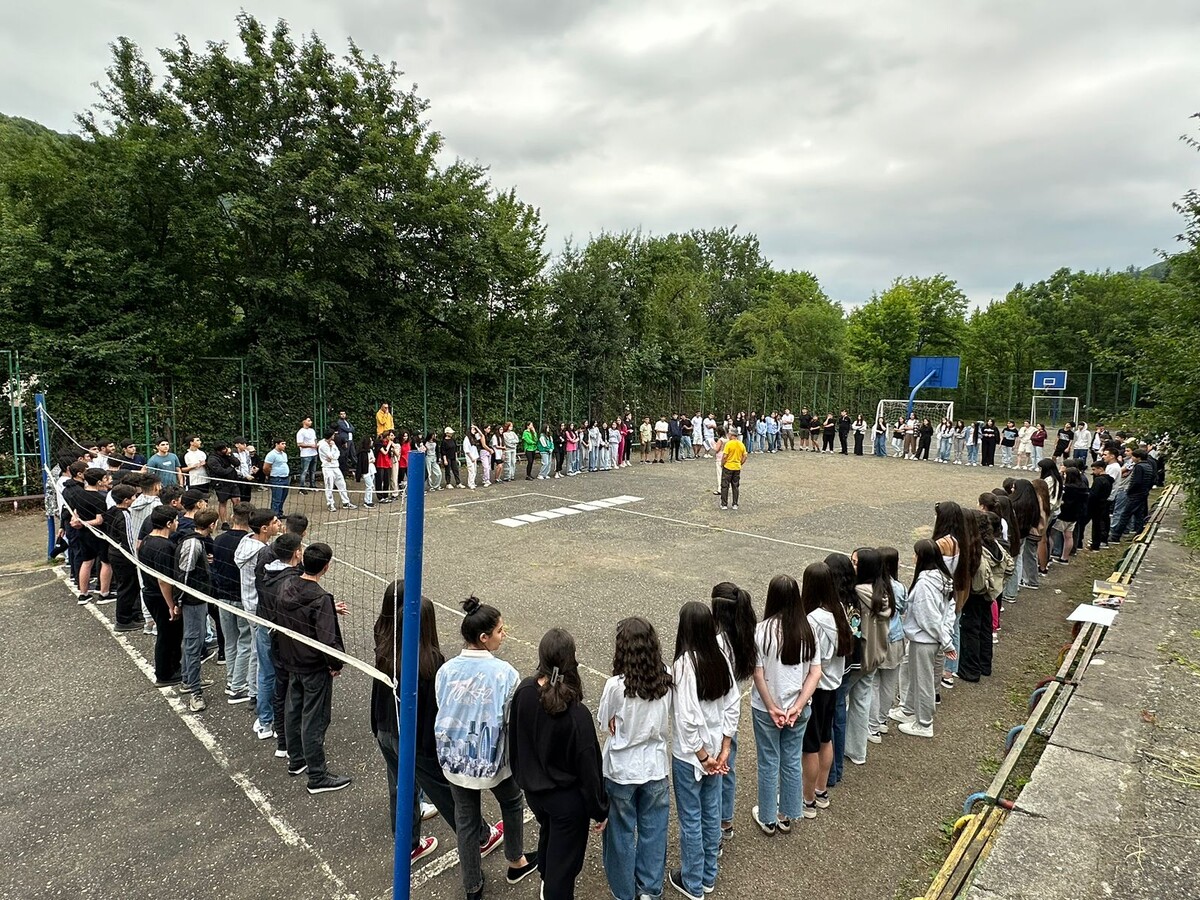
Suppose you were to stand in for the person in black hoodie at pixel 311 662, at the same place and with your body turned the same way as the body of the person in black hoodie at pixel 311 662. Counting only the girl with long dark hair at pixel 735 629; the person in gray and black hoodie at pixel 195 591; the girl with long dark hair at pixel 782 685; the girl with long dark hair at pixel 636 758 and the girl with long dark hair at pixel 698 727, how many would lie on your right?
4

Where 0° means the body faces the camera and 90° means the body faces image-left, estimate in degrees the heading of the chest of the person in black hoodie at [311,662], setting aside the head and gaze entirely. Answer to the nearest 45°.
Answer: approximately 225°

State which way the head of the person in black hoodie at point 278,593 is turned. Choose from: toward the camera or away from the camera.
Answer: away from the camera

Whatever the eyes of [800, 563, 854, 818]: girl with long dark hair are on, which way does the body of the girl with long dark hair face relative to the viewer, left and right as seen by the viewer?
facing away from the viewer and to the left of the viewer

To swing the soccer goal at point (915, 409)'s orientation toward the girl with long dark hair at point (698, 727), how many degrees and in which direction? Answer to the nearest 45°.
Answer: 0° — it already faces them

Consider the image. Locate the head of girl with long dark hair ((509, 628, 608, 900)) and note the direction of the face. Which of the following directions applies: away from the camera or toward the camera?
away from the camera

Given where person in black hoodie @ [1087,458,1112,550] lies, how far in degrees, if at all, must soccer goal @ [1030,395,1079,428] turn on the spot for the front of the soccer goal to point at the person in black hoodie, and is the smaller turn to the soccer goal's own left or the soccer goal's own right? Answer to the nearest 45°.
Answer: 0° — it already faces them

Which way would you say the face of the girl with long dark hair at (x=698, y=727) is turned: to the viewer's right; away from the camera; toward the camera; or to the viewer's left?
away from the camera

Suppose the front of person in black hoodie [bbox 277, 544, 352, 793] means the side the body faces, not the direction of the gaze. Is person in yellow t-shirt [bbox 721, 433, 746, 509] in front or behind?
in front

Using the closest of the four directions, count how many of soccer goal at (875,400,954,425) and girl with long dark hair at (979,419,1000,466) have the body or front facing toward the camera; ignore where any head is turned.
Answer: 2

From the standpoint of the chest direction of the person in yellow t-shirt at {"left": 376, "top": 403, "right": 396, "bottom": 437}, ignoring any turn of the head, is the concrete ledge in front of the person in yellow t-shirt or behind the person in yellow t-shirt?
in front

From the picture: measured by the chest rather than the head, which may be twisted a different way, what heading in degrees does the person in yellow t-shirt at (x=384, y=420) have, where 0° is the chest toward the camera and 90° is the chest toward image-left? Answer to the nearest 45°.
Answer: approximately 315°

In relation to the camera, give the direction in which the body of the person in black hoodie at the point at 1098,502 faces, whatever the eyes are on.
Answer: to the viewer's left

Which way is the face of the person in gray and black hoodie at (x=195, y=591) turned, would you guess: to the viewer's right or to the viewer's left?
to the viewer's right

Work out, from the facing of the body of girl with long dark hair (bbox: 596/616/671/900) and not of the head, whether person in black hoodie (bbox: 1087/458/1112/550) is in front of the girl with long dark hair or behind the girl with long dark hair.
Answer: in front

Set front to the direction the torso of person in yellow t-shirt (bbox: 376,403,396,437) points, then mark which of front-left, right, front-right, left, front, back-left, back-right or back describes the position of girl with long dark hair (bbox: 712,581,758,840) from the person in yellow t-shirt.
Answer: front-right
